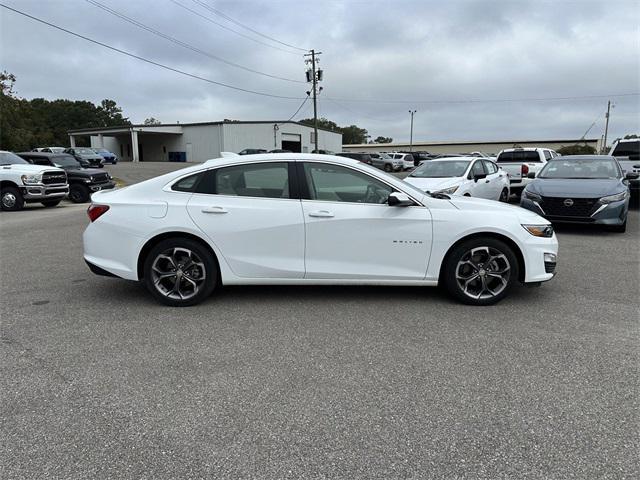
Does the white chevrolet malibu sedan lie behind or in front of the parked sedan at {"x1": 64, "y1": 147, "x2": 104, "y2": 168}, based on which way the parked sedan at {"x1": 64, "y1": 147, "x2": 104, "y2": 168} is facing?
in front

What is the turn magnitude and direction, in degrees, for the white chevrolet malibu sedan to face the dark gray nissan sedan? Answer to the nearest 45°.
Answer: approximately 45° to its left

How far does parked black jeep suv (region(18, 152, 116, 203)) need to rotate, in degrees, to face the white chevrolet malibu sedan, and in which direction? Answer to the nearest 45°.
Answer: approximately 45° to its right

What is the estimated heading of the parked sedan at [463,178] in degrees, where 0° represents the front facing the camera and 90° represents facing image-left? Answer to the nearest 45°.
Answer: approximately 45°

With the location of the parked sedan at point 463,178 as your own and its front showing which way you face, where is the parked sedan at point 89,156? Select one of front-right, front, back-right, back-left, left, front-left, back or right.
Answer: right

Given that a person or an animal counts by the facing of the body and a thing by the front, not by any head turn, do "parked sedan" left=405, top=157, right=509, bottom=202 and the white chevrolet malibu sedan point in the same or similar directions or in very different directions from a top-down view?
very different directions

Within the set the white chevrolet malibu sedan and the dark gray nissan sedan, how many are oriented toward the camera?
1

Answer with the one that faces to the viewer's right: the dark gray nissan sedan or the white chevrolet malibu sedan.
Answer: the white chevrolet malibu sedan

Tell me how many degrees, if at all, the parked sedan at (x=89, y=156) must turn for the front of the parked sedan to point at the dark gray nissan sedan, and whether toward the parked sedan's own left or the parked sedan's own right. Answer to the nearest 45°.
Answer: approximately 45° to the parked sedan's own right

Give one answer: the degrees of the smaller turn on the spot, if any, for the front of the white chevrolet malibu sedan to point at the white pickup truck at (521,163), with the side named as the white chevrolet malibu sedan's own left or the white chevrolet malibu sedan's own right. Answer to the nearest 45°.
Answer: approximately 45° to the white chevrolet malibu sedan's own left

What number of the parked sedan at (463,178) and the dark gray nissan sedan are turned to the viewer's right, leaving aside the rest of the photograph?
0

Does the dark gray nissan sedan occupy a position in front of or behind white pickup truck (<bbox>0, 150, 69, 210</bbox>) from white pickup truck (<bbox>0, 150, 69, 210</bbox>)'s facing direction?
in front

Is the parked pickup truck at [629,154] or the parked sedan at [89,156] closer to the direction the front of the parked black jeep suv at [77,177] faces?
the parked pickup truck

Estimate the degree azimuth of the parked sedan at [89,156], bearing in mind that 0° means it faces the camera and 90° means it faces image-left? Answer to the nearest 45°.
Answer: approximately 315°

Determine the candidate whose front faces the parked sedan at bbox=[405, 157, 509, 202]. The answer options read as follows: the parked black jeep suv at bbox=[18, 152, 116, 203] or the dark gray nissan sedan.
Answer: the parked black jeep suv

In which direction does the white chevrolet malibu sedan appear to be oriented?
to the viewer's right

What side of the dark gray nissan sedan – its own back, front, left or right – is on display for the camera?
front

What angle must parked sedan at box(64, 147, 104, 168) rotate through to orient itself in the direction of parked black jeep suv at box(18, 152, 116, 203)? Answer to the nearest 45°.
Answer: approximately 45° to its right

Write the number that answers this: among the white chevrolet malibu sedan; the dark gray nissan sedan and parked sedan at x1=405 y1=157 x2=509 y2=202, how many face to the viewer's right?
1
